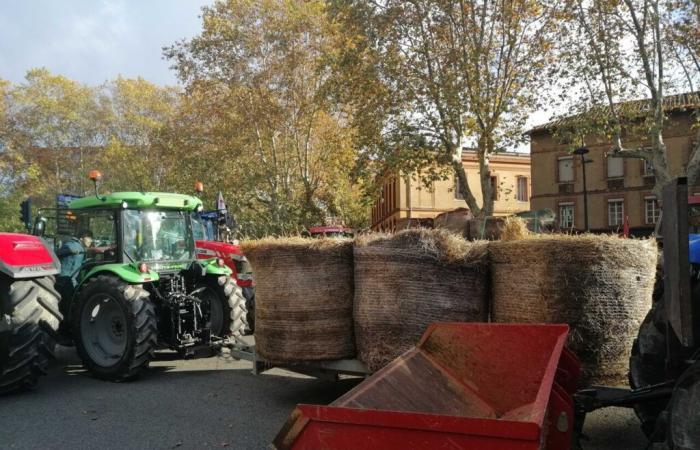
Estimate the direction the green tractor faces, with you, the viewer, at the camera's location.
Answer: facing away from the viewer and to the left of the viewer

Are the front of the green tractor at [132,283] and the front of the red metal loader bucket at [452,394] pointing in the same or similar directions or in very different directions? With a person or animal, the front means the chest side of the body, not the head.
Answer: very different directions
